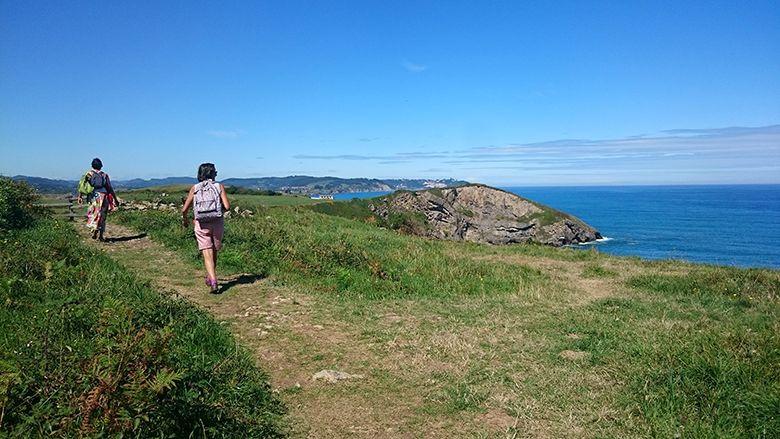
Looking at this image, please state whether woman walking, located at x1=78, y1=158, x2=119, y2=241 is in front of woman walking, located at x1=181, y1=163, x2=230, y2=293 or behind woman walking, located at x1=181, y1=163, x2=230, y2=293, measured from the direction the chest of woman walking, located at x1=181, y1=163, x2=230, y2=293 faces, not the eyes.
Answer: in front

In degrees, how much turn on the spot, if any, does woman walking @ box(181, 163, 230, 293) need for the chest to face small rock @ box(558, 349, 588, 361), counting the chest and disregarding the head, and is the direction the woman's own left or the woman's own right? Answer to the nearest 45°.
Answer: approximately 135° to the woman's own right

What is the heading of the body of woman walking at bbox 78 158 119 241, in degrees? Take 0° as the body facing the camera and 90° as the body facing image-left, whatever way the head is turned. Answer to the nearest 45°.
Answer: approximately 180°

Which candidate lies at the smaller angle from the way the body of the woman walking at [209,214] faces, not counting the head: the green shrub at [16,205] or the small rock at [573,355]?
the green shrub

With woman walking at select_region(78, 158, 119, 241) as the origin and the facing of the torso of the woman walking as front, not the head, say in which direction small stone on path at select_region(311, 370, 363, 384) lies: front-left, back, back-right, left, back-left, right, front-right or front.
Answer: back

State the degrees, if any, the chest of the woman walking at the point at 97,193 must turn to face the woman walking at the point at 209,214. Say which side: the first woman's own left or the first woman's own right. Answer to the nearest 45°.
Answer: approximately 180°

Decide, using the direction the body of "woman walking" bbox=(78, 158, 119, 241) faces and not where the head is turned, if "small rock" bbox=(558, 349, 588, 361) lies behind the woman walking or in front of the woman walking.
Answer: behind

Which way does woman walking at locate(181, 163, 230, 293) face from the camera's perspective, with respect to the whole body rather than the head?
away from the camera

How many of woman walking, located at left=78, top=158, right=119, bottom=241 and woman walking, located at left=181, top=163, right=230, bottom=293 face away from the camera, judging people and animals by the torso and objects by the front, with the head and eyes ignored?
2

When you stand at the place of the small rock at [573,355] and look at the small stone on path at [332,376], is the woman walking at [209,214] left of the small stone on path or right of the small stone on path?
right

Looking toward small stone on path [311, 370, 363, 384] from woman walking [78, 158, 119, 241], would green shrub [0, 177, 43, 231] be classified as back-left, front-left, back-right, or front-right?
back-right
